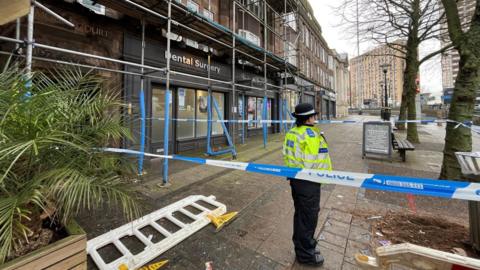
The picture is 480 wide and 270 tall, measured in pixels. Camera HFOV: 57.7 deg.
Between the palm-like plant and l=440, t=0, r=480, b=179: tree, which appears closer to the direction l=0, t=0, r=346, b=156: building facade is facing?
the tree

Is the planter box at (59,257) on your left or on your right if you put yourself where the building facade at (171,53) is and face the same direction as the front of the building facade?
on your right

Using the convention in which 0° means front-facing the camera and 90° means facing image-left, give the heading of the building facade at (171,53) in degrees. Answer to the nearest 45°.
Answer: approximately 315°

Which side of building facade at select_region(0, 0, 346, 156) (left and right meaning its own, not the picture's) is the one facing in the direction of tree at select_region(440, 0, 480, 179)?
front

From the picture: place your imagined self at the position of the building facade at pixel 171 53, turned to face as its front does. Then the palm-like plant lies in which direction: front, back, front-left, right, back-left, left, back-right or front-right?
front-right

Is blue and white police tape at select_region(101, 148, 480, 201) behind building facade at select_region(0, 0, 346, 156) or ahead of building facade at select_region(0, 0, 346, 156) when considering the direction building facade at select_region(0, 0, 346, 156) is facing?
ahead

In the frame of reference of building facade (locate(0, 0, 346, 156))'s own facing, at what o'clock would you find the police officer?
The police officer is roughly at 1 o'clock from the building facade.
